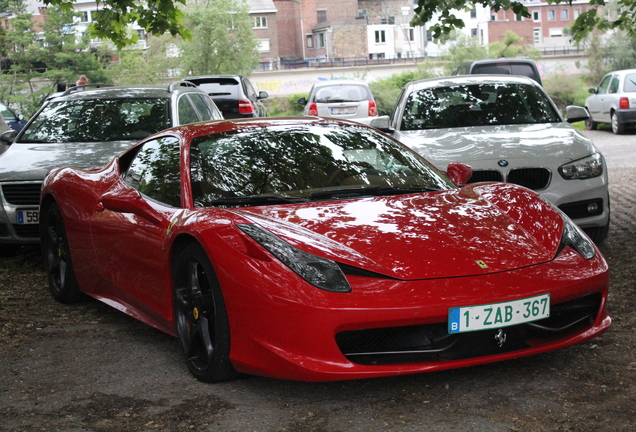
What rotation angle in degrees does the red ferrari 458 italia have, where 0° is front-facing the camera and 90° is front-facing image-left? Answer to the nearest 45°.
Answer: approximately 315°

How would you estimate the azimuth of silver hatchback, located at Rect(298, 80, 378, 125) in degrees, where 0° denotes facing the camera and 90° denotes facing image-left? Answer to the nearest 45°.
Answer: approximately 180°

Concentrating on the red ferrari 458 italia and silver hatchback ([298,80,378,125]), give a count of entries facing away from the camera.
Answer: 1

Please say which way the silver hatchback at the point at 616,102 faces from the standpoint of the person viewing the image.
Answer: facing away from the viewer and to the left of the viewer

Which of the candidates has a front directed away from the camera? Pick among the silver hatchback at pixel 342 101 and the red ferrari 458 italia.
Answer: the silver hatchback

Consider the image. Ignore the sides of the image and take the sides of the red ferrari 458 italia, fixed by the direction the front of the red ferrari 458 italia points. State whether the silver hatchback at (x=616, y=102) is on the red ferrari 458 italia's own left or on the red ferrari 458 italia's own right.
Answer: on the red ferrari 458 italia's own left

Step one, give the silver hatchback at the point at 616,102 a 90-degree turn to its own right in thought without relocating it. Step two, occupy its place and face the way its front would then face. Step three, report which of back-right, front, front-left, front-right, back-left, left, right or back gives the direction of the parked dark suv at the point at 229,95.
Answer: back

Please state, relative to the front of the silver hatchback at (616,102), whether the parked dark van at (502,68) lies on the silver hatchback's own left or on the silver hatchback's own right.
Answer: on the silver hatchback's own left

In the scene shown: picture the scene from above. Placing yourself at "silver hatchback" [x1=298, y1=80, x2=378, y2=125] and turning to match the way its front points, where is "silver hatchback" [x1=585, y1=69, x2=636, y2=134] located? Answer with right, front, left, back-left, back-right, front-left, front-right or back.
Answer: right

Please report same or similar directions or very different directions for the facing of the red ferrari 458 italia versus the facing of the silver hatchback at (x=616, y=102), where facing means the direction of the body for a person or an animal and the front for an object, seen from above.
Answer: very different directions
